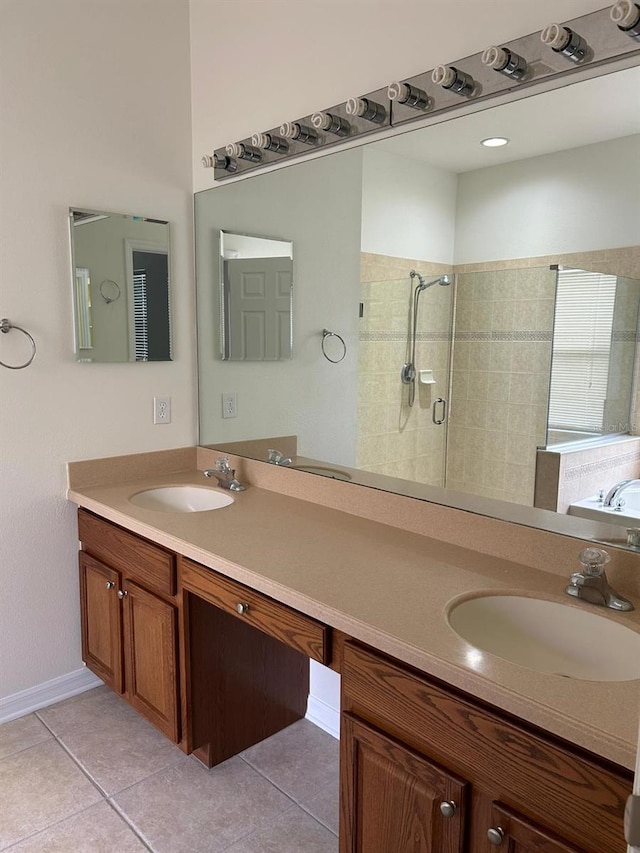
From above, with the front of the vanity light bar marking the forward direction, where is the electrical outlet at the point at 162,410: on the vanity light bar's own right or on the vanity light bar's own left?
on the vanity light bar's own right

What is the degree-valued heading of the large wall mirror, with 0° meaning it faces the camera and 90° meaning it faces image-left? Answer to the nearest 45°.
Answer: approximately 45°

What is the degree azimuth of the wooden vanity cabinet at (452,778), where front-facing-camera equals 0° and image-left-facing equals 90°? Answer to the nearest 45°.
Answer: approximately 45°

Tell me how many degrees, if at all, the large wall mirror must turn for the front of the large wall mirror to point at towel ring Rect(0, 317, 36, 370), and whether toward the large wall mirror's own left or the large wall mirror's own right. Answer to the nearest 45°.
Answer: approximately 45° to the large wall mirror's own right

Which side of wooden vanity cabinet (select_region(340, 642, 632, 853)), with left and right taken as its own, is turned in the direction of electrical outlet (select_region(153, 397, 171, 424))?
right
